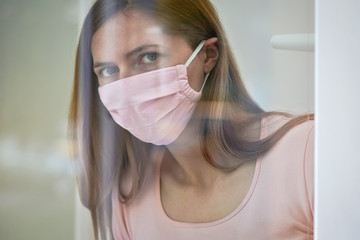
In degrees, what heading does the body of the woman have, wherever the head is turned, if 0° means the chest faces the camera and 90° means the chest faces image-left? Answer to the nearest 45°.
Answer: approximately 45°
